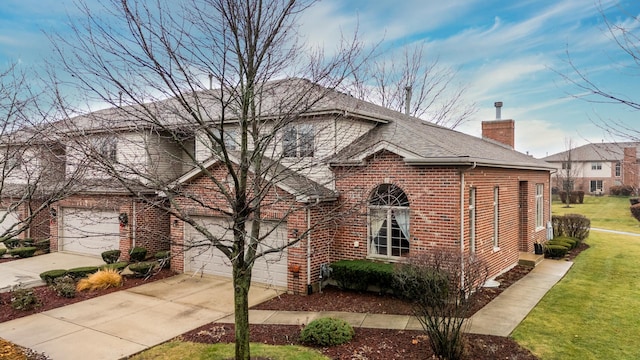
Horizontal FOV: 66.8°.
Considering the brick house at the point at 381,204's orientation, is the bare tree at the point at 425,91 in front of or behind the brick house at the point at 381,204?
behind

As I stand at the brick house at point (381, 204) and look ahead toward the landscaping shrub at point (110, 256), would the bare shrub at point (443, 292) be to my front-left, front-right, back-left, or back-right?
back-left

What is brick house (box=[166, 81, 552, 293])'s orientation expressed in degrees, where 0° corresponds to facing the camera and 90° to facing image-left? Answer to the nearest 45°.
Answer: approximately 45°

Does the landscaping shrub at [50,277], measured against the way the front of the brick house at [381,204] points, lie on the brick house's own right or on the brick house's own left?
on the brick house's own right

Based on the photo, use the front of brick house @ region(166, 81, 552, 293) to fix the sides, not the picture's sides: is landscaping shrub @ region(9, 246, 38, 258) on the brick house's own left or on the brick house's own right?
on the brick house's own right

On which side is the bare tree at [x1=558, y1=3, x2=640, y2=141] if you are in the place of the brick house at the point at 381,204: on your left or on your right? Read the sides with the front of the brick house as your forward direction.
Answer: on your left

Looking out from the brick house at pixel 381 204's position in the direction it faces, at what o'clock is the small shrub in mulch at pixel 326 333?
The small shrub in mulch is roughly at 11 o'clock from the brick house.

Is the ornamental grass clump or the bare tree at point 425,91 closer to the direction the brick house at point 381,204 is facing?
the ornamental grass clump
